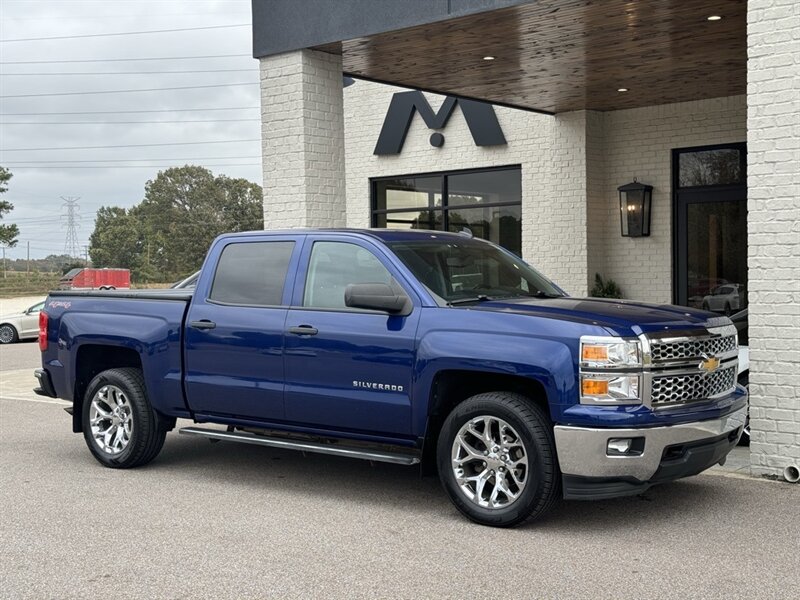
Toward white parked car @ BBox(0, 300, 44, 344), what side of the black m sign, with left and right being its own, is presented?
right

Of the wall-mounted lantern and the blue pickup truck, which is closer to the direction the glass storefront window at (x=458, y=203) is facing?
the blue pickup truck

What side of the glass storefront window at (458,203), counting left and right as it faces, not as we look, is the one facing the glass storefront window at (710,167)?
left

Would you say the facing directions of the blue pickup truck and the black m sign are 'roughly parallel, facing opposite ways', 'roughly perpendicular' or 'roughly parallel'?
roughly perpendicular

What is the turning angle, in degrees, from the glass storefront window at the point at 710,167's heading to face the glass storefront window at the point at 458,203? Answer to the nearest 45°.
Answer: approximately 90° to its right

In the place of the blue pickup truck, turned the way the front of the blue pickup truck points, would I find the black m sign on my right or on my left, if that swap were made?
on my left
